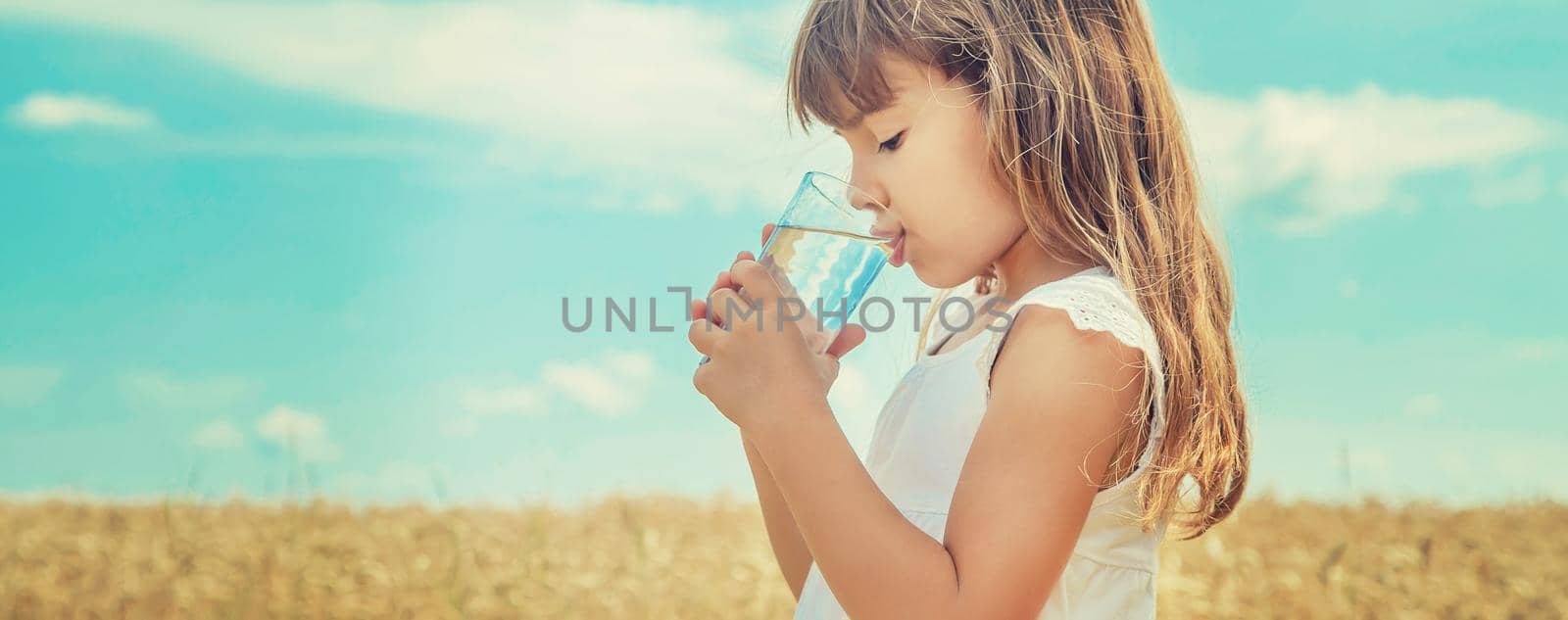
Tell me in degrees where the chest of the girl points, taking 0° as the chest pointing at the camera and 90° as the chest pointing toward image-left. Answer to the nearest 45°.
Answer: approximately 90°

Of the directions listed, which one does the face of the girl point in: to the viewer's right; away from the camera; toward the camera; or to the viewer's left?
to the viewer's left
